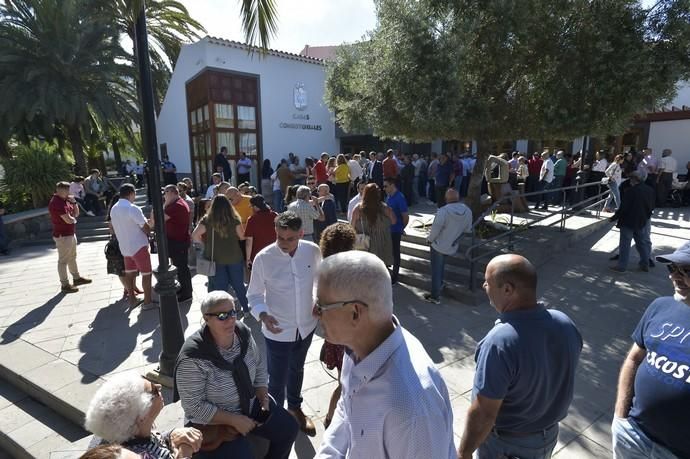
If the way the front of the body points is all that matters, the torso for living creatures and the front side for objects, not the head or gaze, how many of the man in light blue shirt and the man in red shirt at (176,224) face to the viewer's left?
2

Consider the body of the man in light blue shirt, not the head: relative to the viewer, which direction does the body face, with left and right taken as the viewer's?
facing to the left of the viewer

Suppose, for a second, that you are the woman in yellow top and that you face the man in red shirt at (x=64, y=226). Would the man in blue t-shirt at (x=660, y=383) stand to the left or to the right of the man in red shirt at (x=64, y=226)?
left

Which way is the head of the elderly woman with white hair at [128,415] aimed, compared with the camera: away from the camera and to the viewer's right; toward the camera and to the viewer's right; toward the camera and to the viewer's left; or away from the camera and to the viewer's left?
away from the camera and to the viewer's right

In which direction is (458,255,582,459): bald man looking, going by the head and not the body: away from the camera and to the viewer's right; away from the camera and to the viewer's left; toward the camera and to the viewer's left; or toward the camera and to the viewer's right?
away from the camera and to the viewer's left

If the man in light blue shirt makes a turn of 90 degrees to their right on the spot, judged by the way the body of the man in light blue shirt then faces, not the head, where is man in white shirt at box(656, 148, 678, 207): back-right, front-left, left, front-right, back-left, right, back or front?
front-right

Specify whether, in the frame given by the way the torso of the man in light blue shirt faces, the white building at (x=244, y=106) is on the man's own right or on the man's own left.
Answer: on the man's own right

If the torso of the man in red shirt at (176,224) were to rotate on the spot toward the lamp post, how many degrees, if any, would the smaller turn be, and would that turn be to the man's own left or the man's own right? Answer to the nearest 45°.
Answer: approximately 90° to the man's own left

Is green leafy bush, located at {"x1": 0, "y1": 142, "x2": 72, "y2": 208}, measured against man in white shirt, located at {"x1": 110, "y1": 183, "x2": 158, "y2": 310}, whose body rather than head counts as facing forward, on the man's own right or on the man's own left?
on the man's own left

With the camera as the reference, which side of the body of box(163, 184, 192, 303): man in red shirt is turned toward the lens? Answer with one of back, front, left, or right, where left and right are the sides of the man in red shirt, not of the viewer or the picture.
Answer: left

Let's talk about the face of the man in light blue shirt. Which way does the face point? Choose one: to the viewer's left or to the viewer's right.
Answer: to the viewer's left

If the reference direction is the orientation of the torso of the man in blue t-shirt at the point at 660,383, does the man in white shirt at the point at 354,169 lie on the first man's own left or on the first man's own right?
on the first man's own right
